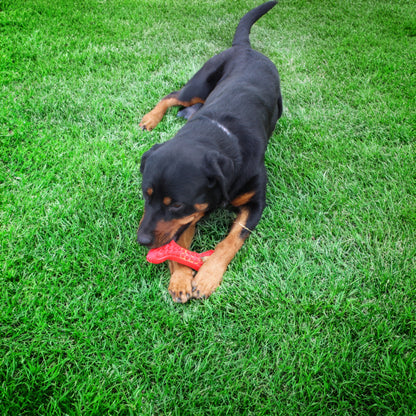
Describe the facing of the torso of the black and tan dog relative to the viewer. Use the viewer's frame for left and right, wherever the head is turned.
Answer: facing the viewer and to the left of the viewer
